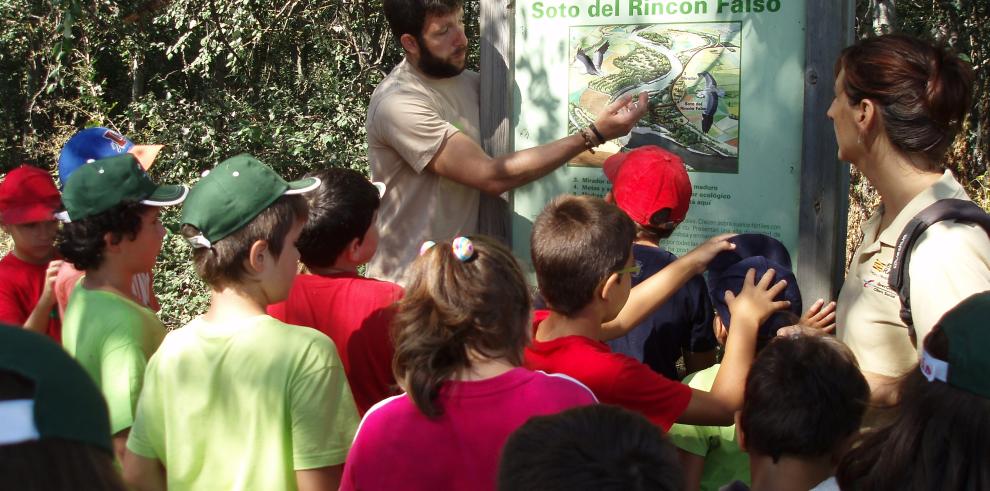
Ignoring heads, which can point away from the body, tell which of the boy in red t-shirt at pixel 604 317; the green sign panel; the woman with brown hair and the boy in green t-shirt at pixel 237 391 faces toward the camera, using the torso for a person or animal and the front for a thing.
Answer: the green sign panel

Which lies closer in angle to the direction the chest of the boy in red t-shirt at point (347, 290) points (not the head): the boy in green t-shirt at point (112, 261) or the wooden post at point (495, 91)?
the wooden post

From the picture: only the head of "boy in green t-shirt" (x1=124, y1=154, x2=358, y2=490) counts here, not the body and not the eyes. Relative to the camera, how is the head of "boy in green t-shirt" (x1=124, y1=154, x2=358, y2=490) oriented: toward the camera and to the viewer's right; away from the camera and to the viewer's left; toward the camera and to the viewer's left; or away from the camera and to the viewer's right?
away from the camera and to the viewer's right

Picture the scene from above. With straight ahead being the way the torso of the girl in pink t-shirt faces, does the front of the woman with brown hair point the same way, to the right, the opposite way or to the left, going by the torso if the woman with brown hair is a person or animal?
to the left

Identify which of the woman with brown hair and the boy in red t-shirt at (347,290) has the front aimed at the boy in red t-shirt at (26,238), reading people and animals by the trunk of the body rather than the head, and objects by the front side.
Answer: the woman with brown hair

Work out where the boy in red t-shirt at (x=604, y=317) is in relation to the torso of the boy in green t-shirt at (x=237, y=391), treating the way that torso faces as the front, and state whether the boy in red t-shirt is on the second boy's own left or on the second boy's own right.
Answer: on the second boy's own right

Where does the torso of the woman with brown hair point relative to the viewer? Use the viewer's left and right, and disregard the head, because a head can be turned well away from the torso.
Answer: facing to the left of the viewer

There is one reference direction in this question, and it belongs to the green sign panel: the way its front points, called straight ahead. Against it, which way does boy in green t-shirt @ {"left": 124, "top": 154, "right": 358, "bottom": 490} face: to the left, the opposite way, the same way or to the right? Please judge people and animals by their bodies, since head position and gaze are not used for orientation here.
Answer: the opposite way

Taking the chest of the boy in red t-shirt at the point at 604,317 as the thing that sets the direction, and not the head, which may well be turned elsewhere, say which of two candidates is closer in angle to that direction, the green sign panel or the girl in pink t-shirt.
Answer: the green sign panel

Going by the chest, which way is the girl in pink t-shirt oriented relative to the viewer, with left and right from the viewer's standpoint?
facing away from the viewer and to the right of the viewer

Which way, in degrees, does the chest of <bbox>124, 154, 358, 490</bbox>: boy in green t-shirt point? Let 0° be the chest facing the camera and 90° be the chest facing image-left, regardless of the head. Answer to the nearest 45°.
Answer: approximately 225°

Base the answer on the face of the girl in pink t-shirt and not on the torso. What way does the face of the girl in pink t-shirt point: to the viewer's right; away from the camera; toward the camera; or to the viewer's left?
away from the camera
